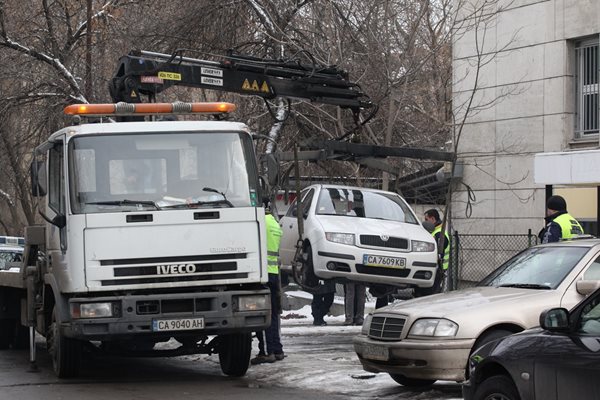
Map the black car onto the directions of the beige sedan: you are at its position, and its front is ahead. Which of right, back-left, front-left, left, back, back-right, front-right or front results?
front-left

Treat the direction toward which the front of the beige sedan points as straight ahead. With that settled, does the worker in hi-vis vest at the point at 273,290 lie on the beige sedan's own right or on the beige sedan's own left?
on the beige sedan's own right

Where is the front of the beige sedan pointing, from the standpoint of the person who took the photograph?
facing the viewer and to the left of the viewer

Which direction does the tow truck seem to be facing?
toward the camera

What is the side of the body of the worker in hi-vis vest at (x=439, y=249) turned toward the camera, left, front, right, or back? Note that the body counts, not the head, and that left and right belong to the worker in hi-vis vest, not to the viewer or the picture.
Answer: left

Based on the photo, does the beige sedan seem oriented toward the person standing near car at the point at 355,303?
no

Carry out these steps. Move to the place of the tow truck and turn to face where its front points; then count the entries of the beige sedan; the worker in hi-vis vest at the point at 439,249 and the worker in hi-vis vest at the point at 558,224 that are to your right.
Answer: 0

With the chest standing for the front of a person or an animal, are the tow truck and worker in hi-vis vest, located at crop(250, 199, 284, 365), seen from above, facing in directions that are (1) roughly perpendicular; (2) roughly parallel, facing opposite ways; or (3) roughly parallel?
roughly perpendicular

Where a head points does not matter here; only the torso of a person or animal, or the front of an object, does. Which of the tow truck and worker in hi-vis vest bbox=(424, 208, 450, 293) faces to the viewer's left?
the worker in hi-vis vest

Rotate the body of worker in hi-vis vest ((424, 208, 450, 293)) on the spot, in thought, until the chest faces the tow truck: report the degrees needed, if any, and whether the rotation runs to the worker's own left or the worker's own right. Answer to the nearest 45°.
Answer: approximately 45° to the worker's own left

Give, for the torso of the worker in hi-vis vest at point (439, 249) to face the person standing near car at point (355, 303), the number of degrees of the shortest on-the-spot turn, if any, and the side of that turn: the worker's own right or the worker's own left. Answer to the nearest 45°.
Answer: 0° — they already face them

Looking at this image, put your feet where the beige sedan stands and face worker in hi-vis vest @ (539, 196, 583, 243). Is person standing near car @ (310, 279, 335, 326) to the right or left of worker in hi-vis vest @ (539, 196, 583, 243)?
left
